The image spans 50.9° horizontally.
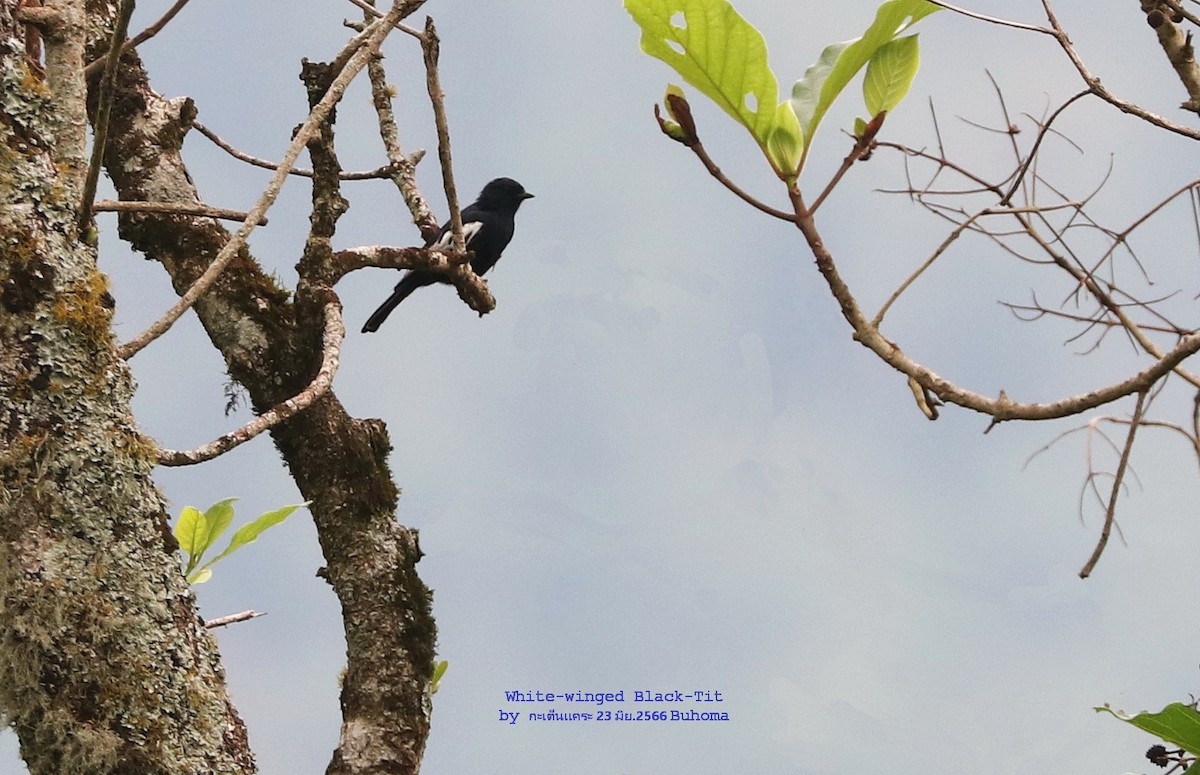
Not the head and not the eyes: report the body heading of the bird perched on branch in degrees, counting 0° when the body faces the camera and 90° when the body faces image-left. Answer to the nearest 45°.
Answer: approximately 270°
